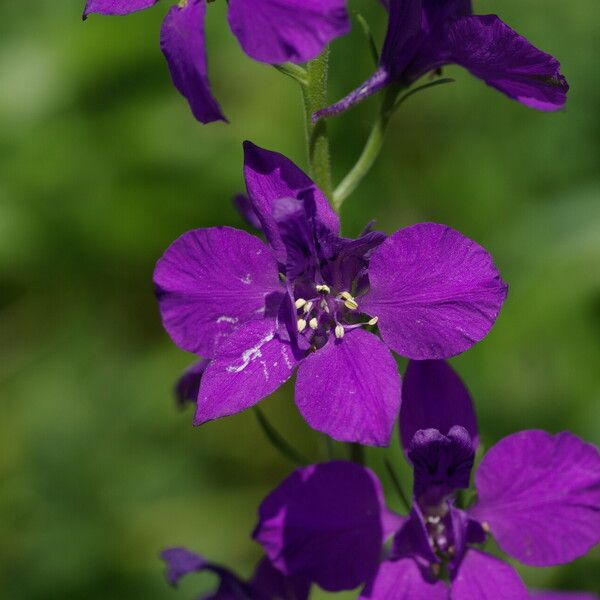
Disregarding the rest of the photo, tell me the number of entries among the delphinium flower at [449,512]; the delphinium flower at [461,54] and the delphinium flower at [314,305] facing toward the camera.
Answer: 2

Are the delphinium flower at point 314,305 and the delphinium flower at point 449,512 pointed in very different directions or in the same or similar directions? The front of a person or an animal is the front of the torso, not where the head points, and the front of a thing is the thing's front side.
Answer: same or similar directions

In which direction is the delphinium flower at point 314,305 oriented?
toward the camera

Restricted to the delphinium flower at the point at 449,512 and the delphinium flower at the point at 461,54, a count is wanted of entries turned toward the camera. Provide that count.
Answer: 1

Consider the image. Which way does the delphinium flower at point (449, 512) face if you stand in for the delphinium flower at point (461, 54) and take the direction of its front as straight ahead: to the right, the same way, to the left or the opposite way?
to the right

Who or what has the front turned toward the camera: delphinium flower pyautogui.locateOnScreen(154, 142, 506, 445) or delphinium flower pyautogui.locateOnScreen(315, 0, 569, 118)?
delphinium flower pyautogui.locateOnScreen(154, 142, 506, 445)

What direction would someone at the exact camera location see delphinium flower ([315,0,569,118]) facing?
facing to the right of the viewer

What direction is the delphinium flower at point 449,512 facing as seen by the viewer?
toward the camera

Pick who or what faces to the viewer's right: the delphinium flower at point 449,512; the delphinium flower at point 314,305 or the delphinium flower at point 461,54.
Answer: the delphinium flower at point 461,54
